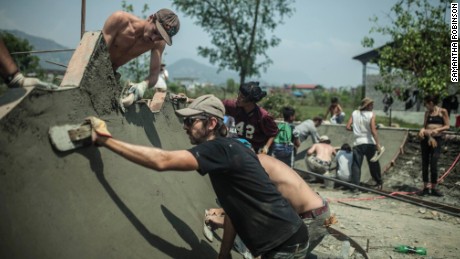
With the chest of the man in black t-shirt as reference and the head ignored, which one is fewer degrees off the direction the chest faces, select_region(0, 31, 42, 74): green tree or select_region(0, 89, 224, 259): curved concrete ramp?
the curved concrete ramp

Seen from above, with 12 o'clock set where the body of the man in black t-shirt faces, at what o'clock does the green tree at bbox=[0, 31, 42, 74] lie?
The green tree is roughly at 2 o'clock from the man in black t-shirt.

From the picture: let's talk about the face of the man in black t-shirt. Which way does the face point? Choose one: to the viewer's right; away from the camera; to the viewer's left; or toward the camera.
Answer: to the viewer's left

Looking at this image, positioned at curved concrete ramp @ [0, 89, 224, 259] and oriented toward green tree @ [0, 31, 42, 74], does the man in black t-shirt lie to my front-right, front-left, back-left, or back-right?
back-right

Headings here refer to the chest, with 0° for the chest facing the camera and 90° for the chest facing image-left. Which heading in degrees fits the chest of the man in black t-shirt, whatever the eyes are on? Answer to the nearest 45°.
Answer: approximately 90°

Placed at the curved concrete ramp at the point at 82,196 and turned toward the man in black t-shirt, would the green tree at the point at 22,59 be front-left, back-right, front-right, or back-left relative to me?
back-left

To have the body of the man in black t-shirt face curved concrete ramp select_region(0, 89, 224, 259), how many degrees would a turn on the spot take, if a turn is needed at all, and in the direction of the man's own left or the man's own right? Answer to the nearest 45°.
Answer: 0° — they already face it
